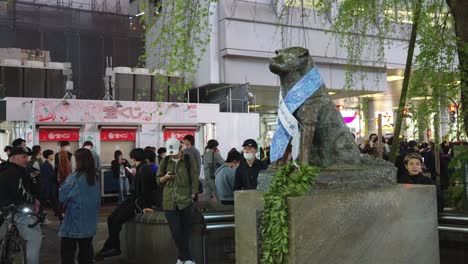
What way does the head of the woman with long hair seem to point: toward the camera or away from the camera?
away from the camera

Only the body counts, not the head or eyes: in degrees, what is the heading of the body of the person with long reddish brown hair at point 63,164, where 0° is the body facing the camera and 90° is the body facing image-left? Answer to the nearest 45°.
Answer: approximately 0°

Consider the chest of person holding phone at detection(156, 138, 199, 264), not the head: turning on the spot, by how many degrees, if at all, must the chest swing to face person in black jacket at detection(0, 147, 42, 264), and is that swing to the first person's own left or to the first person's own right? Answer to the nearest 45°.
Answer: approximately 90° to the first person's own right

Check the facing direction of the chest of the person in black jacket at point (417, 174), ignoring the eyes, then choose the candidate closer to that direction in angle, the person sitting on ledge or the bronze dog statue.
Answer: the bronze dog statue

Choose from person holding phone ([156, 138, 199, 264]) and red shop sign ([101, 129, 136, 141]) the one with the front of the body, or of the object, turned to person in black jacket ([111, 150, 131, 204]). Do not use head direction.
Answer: the red shop sign

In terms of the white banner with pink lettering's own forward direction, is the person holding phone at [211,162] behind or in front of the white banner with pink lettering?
in front
